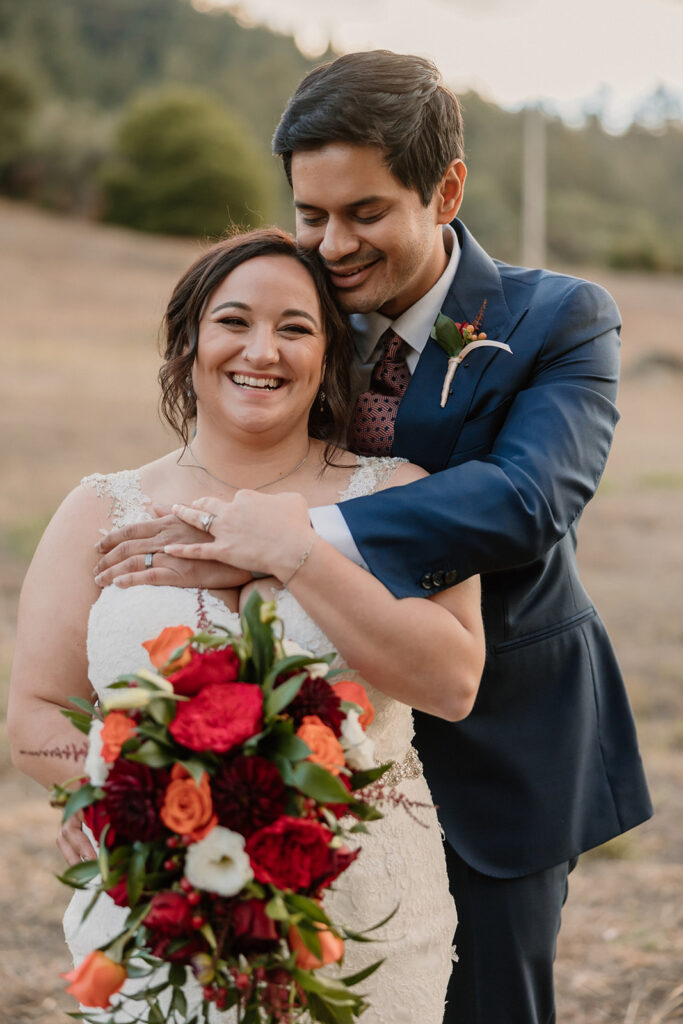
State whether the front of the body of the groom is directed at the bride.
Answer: yes

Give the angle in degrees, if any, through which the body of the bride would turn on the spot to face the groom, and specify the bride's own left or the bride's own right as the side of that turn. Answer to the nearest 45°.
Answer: approximately 135° to the bride's own left

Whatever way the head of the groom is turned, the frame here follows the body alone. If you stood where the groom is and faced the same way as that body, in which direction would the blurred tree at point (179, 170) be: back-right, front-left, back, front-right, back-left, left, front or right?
back-right

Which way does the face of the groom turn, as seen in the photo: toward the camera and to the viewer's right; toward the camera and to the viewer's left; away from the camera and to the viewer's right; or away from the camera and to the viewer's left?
toward the camera and to the viewer's left

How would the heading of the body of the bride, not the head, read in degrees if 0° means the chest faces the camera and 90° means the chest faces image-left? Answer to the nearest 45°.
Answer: approximately 0°

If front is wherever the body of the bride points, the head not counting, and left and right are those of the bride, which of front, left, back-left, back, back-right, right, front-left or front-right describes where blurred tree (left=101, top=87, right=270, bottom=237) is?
back

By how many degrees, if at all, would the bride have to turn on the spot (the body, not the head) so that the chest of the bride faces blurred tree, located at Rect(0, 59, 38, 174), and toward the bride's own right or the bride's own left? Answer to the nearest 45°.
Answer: approximately 180°

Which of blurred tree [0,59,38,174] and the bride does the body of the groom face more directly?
the bride

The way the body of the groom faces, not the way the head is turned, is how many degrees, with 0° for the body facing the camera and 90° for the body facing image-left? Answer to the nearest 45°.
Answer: approximately 45°

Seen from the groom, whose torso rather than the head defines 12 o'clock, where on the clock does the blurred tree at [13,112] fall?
The blurred tree is roughly at 4 o'clock from the groom.

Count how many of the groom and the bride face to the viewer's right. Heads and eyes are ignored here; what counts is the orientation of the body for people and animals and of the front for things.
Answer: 0
